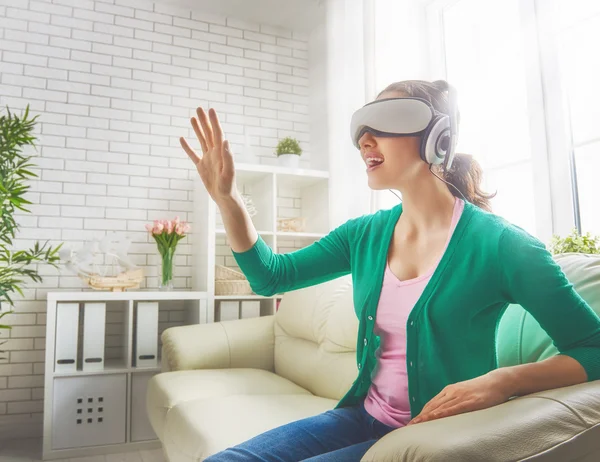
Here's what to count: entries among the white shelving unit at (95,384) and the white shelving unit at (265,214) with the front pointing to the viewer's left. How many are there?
0

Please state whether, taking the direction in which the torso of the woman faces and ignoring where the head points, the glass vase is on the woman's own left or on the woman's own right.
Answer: on the woman's own right

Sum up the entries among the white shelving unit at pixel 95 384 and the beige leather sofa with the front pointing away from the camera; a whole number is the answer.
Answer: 0

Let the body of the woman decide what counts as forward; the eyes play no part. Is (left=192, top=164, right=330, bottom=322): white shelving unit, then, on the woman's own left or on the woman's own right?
on the woman's own right

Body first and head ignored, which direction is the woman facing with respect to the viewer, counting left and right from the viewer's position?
facing the viewer and to the left of the viewer

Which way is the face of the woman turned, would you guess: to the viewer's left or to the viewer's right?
to the viewer's left

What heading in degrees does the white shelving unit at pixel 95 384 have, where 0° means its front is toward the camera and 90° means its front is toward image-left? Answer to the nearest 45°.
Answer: approximately 0°

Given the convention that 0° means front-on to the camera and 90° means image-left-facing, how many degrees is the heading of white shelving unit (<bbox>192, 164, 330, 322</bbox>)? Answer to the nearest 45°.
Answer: approximately 315°

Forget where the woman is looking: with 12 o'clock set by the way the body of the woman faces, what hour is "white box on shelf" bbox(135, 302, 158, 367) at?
The white box on shelf is roughly at 3 o'clock from the woman.

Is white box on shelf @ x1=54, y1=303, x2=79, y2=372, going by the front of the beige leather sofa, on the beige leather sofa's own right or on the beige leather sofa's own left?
on the beige leather sofa's own right

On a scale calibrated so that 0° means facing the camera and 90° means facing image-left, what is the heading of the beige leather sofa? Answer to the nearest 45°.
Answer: approximately 45°
